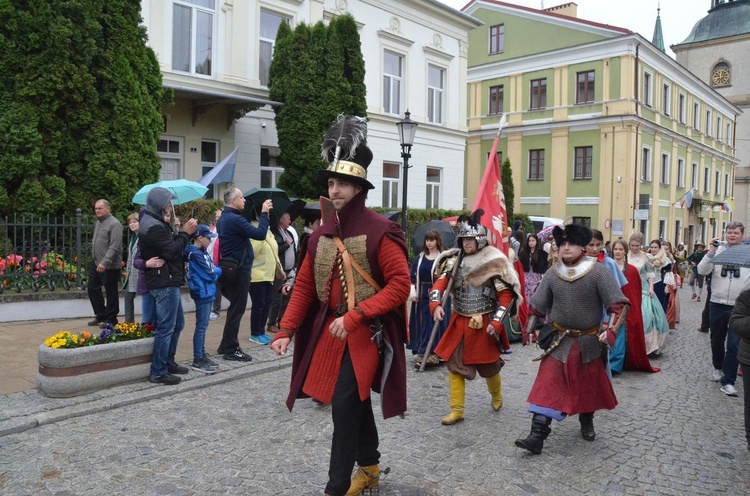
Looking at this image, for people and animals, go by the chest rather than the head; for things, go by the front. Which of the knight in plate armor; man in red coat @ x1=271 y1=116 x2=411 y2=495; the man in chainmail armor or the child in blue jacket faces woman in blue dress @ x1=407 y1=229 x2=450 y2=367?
the child in blue jacket

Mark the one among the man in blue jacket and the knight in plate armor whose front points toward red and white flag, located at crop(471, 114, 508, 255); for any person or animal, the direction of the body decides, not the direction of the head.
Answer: the man in blue jacket

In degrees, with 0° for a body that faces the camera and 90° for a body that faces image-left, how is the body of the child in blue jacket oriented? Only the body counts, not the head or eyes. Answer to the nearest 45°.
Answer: approximately 270°

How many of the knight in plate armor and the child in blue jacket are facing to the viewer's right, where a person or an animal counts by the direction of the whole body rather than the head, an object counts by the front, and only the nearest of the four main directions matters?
1

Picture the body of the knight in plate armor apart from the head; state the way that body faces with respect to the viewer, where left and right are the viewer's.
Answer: facing the viewer and to the left of the viewer

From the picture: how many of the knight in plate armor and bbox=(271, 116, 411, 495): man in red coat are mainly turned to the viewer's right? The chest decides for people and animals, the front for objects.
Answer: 0

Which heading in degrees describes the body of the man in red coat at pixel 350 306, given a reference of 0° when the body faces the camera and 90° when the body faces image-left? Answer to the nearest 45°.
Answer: approximately 45°

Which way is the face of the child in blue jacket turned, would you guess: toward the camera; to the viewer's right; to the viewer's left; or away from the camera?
to the viewer's right

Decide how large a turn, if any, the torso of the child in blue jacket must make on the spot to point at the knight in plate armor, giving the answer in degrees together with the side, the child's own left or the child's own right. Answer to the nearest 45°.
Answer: approximately 45° to the child's own right

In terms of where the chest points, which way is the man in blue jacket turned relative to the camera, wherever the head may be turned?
to the viewer's right

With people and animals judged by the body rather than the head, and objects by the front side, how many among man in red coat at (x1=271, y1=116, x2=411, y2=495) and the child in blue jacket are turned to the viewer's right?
1

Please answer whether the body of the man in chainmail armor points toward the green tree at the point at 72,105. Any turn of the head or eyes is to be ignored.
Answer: no

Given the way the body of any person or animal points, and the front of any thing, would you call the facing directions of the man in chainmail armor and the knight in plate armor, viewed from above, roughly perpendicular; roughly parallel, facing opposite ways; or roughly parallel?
roughly parallel

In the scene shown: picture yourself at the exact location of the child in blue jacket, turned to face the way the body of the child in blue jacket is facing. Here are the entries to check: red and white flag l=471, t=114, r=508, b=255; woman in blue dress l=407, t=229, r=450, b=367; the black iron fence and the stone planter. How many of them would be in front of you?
2
